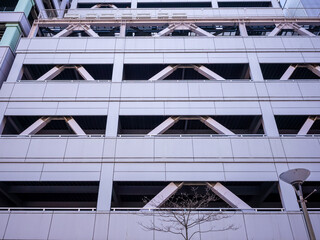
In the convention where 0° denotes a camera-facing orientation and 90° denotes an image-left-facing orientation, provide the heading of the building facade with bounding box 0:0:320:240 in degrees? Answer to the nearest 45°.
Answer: approximately 0°
